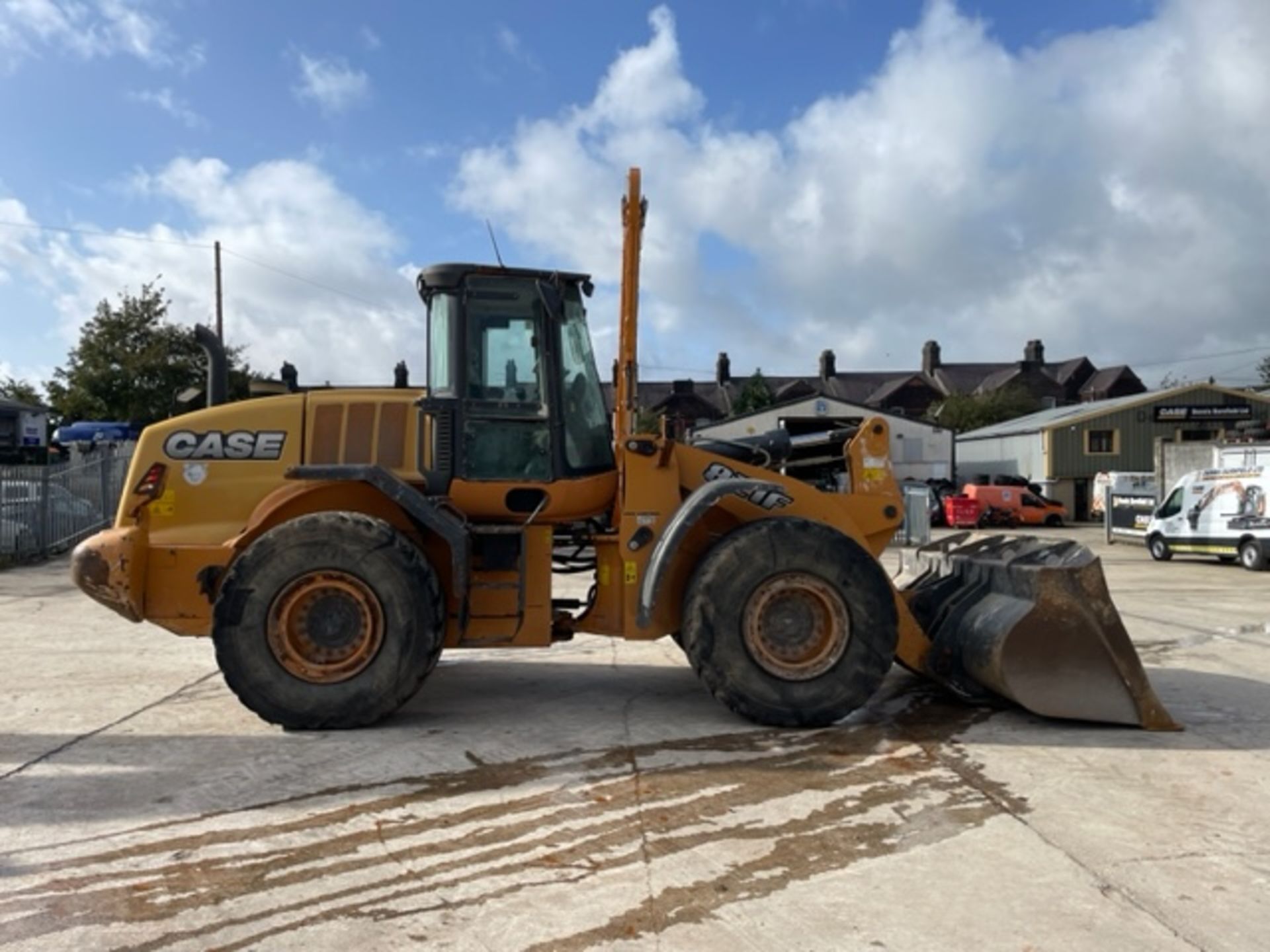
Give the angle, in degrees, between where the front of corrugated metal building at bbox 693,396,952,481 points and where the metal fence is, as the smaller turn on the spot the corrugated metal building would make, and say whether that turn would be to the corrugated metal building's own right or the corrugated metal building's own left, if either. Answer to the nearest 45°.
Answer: approximately 45° to the corrugated metal building's own right

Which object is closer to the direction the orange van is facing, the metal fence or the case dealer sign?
the case dealer sign

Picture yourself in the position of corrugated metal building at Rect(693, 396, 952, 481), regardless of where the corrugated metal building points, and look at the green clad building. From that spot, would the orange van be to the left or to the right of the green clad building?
right

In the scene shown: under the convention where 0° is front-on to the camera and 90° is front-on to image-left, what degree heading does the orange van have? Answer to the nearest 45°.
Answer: approximately 270°

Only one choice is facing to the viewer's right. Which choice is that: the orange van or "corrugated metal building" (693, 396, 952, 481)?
the orange van

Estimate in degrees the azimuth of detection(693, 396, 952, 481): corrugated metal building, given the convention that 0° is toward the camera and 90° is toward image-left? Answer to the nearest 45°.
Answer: approximately 0°

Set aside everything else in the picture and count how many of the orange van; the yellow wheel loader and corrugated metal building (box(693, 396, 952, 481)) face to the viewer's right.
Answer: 2

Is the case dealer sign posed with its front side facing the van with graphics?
yes

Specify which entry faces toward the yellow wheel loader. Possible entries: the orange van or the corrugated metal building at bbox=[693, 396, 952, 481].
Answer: the corrugated metal building

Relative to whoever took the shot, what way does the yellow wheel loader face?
facing to the right of the viewer

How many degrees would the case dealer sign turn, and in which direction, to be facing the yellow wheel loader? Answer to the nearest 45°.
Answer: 0° — it already faces it
